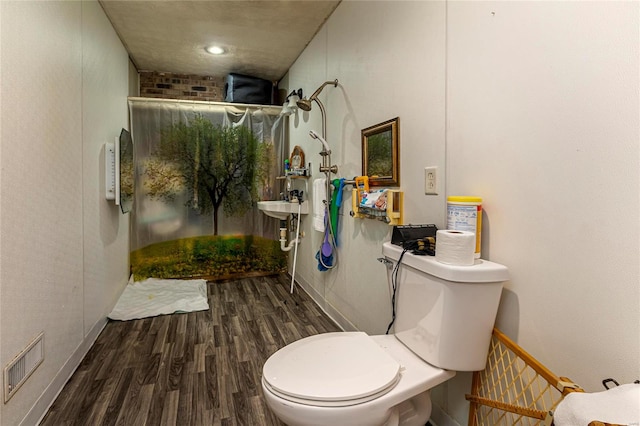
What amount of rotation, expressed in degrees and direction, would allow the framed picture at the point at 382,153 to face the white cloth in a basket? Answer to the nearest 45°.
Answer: approximately 45° to its left

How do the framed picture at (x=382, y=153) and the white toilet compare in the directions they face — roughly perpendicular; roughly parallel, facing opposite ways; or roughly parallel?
roughly parallel

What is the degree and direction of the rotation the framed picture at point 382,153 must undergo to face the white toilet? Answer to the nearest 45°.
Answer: approximately 45° to its left

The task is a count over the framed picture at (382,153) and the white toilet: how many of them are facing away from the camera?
0

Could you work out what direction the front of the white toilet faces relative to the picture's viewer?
facing the viewer and to the left of the viewer
